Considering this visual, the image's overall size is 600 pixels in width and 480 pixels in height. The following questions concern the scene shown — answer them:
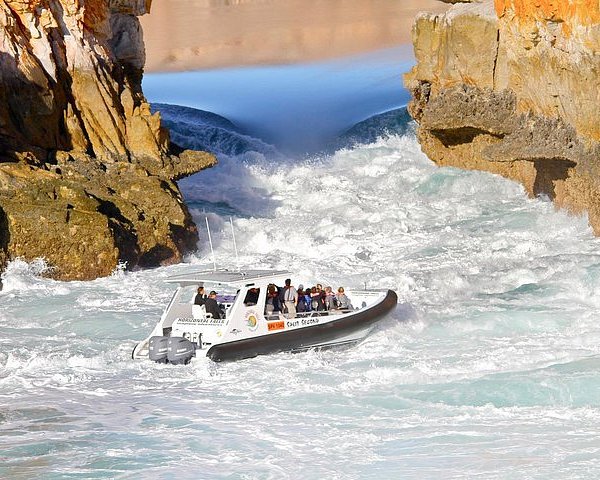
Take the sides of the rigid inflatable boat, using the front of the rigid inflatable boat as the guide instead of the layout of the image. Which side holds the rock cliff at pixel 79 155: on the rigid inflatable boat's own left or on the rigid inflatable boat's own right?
on the rigid inflatable boat's own left

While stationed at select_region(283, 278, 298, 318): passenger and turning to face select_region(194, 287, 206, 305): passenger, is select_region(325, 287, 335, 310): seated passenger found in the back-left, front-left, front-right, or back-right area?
back-right

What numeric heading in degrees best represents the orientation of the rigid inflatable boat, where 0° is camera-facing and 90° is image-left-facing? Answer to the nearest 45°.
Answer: approximately 225°

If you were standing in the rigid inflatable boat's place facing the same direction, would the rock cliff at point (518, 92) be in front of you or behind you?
in front
